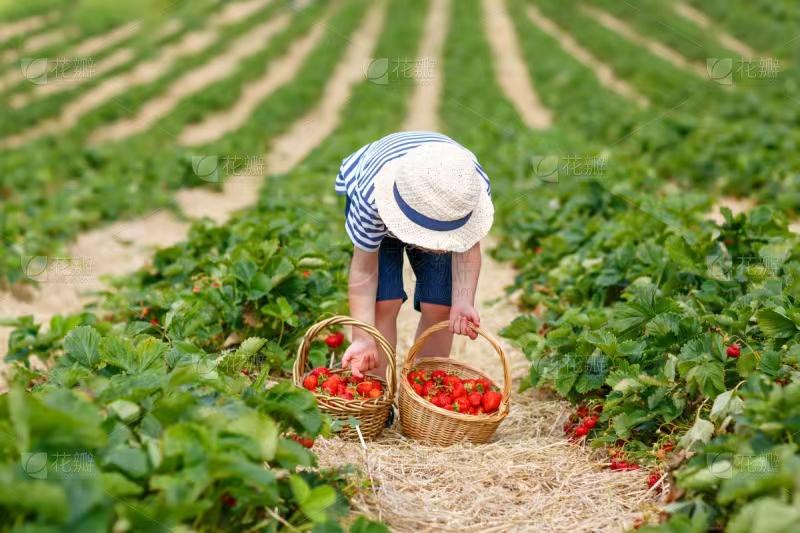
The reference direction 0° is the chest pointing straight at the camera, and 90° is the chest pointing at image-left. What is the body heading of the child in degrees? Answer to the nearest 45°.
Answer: approximately 0°

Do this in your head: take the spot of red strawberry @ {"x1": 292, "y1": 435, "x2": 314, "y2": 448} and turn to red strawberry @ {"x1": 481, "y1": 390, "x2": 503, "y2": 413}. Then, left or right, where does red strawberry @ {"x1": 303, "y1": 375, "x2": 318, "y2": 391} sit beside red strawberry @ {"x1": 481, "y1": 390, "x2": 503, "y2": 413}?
left

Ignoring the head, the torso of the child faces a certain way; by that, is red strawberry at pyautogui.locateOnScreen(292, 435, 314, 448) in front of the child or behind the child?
in front
